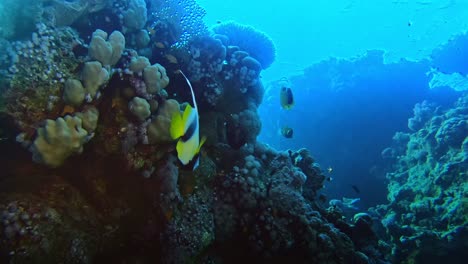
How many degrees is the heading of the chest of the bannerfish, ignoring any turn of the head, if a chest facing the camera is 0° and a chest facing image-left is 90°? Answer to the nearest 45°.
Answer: approximately 225°
